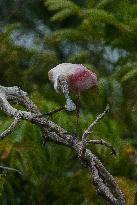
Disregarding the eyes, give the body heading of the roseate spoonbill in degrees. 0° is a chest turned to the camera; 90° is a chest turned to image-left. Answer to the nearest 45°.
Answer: approximately 45°
